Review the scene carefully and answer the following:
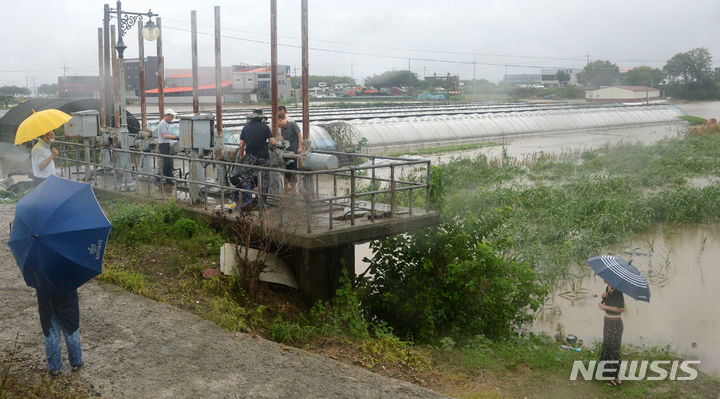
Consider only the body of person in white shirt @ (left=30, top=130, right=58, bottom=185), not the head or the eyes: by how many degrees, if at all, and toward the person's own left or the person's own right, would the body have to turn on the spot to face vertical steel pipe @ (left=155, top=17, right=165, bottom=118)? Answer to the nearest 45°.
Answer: approximately 45° to the person's own left

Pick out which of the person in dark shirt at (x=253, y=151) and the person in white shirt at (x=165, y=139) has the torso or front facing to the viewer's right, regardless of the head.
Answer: the person in white shirt

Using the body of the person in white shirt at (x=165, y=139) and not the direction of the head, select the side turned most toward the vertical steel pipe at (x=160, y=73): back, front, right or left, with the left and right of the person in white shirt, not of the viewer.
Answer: left

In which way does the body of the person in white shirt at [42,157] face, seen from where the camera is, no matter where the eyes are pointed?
to the viewer's right

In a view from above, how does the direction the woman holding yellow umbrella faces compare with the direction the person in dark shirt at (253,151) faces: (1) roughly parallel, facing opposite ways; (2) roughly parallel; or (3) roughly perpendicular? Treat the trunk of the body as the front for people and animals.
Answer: roughly perpendicular

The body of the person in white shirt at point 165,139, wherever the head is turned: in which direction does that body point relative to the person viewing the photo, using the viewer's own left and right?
facing to the right of the viewer

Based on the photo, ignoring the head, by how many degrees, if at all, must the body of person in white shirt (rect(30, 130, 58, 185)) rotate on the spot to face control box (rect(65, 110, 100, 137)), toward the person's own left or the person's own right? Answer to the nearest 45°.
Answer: approximately 90° to the person's own left

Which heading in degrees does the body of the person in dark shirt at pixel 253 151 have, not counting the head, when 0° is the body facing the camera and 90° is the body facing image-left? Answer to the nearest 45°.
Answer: approximately 180°

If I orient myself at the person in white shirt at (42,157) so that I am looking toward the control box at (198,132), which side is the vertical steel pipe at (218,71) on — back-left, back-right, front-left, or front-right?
front-left

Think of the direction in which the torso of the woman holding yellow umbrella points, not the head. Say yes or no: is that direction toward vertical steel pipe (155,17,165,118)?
no

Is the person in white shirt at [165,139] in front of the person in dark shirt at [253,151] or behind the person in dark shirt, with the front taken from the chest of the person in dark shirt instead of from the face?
in front
